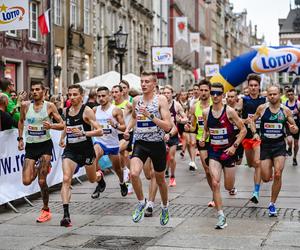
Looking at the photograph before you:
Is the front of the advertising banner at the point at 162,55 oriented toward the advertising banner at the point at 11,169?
yes

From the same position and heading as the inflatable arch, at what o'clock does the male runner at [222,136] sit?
The male runner is roughly at 12 o'clock from the inflatable arch.

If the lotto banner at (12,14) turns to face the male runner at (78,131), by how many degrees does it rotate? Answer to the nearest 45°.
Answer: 0° — it already faces them

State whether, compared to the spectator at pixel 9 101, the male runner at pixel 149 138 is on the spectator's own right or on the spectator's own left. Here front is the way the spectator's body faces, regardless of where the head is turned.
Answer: on the spectator's own right

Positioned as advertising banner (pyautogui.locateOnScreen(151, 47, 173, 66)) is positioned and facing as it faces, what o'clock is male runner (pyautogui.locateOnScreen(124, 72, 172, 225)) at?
The male runner is roughly at 12 o'clock from the advertising banner.

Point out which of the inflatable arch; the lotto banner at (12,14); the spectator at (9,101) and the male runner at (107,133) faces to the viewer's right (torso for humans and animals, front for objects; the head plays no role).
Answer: the spectator

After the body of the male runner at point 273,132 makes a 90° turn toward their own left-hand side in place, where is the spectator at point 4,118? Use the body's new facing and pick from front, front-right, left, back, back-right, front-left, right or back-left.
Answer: back

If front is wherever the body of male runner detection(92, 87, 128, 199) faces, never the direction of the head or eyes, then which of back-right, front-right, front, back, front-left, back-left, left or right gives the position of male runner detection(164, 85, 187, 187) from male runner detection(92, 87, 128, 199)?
back

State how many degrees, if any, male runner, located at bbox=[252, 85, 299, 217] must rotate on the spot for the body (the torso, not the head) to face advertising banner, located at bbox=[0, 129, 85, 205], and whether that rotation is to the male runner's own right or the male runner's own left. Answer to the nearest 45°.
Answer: approximately 90° to the male runner's own right

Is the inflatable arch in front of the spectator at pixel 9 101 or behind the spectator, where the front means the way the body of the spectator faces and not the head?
in front

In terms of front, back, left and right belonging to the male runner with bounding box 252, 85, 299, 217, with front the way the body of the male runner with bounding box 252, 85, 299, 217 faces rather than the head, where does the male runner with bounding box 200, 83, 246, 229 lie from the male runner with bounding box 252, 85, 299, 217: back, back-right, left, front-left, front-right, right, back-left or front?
front-right

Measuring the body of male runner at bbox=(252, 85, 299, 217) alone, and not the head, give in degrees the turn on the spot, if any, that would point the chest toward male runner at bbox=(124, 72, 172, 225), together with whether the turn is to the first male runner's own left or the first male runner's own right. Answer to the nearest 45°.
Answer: approximately 45° to the first male runner's own right

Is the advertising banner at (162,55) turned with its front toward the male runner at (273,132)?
yes
